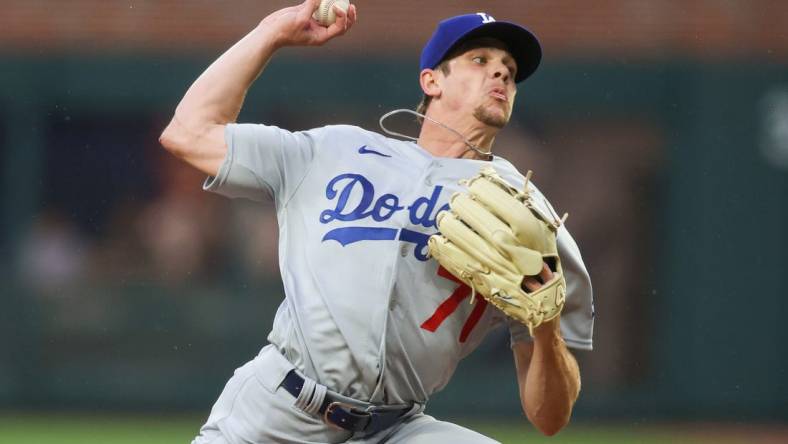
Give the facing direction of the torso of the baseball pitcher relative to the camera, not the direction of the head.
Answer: toward the camera
